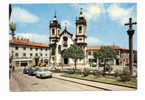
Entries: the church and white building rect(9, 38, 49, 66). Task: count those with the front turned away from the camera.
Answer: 0

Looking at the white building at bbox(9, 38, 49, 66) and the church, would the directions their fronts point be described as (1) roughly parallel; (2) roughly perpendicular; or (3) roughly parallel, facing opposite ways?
roughly perpendicular

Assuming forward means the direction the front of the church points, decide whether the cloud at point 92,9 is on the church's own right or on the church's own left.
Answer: on the church's own left

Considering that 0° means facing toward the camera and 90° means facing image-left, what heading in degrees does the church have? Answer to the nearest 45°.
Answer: approximately 45°
